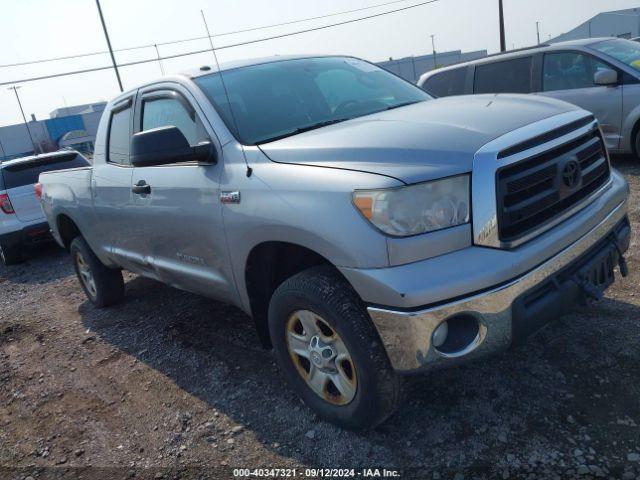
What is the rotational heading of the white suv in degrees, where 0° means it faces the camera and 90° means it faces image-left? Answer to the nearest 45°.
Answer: approximately 135°

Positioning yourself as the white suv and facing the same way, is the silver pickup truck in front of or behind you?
behind

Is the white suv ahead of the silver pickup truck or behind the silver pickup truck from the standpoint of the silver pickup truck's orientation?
behind

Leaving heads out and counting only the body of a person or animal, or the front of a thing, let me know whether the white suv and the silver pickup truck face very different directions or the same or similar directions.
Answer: very different directions
